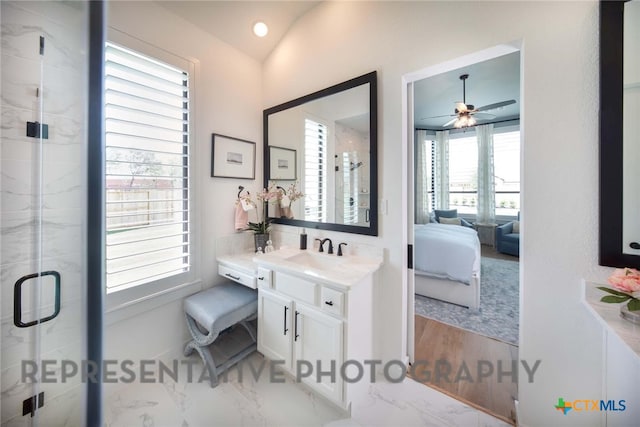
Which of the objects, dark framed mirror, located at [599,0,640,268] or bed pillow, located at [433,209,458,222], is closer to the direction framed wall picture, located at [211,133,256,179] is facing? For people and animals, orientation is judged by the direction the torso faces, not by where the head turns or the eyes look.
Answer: the dark framed mirror

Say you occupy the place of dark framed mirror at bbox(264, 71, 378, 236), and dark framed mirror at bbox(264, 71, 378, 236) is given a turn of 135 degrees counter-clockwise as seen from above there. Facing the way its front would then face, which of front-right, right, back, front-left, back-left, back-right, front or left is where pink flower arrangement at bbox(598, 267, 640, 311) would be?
front-right

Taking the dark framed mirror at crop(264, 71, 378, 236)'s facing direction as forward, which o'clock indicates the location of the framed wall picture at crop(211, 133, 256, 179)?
The framed wall picture is roughly at 2 o'clock from the dark framed mirror.

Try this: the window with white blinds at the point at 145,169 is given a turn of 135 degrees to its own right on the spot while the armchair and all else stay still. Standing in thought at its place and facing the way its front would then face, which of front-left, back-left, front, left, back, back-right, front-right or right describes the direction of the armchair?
back

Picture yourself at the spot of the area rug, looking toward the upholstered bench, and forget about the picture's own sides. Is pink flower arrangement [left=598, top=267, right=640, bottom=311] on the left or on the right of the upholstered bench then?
left

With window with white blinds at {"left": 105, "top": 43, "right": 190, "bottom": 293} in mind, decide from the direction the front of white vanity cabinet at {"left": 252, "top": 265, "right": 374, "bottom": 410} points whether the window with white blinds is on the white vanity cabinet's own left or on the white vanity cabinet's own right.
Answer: on the white vanity cabinet's own right

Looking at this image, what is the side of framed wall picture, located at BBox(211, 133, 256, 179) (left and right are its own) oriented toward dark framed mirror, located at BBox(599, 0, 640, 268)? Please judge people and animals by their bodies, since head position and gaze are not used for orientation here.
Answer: front

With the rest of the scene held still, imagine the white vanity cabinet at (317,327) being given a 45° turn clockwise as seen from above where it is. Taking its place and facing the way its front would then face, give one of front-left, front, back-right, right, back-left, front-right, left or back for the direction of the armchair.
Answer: back-right

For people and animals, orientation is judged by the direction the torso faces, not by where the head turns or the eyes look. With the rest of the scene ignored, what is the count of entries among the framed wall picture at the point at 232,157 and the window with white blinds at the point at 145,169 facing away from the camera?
0

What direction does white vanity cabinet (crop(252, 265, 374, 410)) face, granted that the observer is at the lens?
facing the viewer and to the left of the viewer

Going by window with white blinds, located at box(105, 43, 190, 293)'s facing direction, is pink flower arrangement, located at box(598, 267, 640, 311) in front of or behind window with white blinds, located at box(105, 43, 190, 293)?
in front

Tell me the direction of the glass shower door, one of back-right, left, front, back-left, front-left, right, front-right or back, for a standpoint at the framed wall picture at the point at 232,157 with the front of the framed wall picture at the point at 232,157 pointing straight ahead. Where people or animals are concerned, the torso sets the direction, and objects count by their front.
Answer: right

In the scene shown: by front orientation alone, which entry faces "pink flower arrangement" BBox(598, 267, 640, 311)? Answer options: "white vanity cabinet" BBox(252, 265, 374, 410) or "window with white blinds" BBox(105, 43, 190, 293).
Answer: the window with white blinds

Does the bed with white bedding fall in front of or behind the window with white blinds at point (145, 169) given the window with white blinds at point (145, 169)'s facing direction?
in front

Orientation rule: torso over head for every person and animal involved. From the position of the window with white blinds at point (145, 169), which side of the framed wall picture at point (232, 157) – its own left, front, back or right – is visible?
right

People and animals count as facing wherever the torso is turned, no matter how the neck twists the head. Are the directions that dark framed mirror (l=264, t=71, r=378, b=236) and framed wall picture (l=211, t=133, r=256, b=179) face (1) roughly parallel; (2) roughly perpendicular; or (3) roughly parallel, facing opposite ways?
roughly perpendicular
